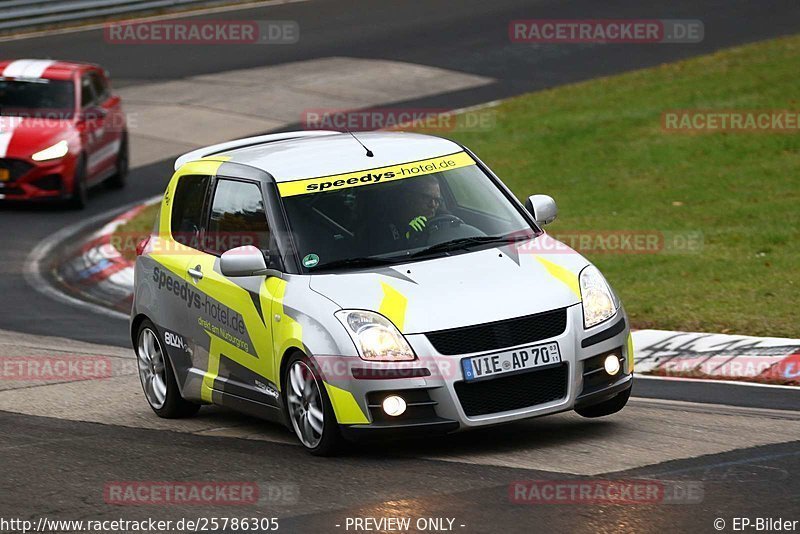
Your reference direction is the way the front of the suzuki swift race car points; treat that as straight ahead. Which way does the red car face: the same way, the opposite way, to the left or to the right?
to the right

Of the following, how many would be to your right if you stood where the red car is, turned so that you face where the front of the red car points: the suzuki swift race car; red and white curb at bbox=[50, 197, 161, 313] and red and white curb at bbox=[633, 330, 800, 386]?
0

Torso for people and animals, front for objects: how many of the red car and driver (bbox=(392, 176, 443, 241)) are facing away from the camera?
0

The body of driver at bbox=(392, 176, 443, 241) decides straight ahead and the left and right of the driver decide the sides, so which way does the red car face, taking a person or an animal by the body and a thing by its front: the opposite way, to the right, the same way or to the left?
to the right

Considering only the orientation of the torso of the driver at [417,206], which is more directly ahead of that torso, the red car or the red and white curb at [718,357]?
the red and white curb

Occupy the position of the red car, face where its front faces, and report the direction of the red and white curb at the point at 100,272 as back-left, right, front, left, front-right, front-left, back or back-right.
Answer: front-left

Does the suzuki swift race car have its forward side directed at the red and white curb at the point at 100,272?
no

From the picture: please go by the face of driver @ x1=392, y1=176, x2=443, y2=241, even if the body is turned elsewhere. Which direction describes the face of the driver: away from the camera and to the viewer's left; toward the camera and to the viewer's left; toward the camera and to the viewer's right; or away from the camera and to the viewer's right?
toward the camera and to the viewer's right

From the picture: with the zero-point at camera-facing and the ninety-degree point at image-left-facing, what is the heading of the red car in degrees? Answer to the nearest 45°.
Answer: approximately 45°

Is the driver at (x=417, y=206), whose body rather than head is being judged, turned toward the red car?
no

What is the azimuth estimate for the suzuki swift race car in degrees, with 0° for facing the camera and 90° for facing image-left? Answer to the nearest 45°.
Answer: approximately 315°

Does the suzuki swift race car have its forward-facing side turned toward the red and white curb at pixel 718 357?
no

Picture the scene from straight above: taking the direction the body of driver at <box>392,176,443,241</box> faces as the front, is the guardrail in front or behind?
behind

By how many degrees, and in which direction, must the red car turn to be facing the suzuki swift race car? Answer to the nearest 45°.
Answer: approximately 45° to its left

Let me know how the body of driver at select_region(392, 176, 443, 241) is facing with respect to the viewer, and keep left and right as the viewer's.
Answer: facing the viewer and to the right of the viewer

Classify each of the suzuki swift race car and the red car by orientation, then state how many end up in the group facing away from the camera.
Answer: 0

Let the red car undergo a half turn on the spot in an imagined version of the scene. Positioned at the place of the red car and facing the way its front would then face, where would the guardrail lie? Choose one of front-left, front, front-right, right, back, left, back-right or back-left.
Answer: front-left
